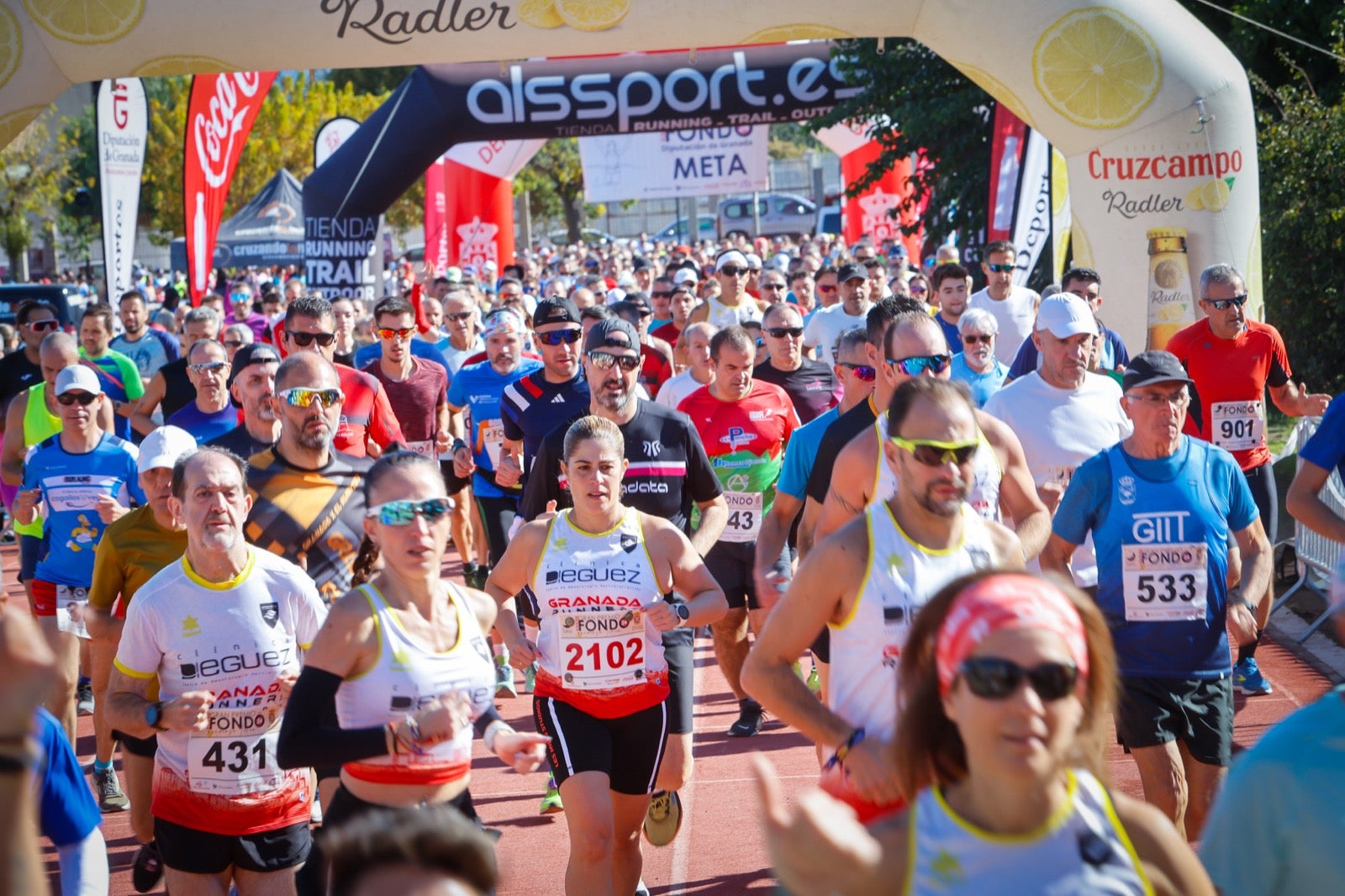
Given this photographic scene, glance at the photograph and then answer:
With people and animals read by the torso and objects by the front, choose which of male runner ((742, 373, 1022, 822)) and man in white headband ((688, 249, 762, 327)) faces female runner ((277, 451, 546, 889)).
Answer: the man in white headband

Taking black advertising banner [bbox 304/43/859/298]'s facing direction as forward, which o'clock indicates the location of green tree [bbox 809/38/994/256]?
The green tree is roughly at 9 o'clock from the black advertising banner.

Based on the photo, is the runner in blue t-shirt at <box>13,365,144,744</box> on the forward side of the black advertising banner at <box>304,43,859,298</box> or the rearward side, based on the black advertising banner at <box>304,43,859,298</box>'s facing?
on the forward side

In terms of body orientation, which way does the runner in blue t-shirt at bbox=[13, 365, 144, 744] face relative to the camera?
toward the camera

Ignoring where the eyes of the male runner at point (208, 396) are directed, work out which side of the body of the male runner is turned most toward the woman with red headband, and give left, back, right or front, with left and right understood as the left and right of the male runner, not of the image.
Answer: front

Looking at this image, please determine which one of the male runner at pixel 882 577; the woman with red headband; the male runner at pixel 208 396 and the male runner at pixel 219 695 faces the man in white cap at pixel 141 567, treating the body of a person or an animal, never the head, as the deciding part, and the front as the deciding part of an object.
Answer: the male runner at pixel 208 396

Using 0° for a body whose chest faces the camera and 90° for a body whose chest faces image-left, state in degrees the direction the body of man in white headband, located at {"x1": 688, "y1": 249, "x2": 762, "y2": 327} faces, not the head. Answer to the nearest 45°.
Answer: approximately 0°

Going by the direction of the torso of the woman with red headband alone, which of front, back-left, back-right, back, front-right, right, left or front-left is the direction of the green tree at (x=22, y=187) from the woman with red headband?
back-right

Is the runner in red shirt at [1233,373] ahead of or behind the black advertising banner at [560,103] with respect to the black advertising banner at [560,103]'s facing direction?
ahead

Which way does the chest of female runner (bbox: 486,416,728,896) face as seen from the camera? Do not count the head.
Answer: toward the camera

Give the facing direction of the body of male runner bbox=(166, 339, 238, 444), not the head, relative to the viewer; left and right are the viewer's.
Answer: facing the viewer

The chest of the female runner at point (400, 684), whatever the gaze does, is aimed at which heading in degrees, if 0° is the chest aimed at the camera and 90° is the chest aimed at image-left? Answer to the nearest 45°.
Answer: approximately 315°
